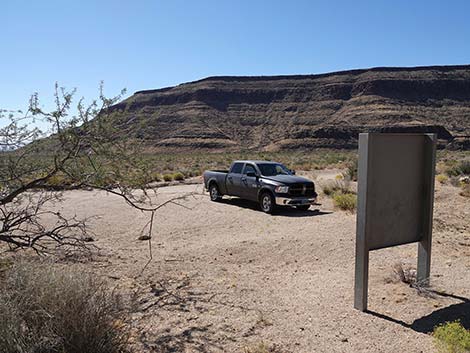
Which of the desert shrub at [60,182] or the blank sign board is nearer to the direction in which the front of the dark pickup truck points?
the blank sign board

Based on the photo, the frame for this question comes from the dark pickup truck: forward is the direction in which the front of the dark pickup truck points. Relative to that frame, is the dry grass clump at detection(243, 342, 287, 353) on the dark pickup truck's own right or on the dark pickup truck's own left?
on the dark pickup truck's own right

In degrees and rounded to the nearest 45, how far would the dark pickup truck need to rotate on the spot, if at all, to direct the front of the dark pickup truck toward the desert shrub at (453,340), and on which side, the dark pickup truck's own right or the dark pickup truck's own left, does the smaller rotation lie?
approximately 45° to the dark pickup truck's own right

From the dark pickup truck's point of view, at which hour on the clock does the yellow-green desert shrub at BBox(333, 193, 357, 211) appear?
The yellow-green desert shrub is roughly at 11 o'clock from the dark pickup truck.

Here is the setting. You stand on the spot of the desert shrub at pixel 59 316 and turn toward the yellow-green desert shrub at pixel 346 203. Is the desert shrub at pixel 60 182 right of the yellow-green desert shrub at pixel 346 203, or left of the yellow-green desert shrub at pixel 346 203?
left

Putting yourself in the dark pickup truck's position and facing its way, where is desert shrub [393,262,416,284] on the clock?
The desert shrub is roughly at 1 o'clock from the dark pickup truck.

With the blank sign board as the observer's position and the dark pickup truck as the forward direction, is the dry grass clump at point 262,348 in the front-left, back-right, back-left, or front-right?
back-left

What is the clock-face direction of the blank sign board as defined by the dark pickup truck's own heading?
The blank sign board is roughly at 1 o'clock from the dark pickup truck.

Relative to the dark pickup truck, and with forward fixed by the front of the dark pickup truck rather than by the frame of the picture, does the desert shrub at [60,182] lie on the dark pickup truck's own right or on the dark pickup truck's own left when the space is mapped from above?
on the dark pickup truck's own right

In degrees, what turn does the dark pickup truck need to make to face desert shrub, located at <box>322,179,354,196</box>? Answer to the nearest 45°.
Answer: approximately 90° to its left

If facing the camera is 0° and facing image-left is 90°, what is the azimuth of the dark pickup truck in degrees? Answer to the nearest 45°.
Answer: approximately 315°
